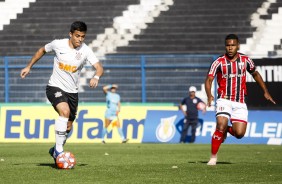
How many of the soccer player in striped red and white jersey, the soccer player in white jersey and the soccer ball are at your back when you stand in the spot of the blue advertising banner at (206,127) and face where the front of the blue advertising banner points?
0

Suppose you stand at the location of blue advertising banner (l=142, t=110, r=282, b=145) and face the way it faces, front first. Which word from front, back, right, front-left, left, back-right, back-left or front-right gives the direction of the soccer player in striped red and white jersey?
front

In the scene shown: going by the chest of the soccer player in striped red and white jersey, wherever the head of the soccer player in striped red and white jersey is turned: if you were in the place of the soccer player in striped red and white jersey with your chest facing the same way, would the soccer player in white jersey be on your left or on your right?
on your right

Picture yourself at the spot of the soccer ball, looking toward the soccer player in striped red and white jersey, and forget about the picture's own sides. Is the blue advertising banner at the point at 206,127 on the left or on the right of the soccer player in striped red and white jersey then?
left

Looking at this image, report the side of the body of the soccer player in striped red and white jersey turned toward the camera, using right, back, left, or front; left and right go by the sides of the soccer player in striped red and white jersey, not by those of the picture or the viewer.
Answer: front

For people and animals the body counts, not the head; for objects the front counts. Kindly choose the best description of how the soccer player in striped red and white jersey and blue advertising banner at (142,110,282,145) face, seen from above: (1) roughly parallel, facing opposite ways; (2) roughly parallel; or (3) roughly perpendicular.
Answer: roughly parallel

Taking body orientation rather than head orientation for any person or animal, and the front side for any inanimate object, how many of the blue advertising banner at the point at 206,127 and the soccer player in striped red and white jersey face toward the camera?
2

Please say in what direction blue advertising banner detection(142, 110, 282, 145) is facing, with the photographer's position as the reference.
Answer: facing the viewer

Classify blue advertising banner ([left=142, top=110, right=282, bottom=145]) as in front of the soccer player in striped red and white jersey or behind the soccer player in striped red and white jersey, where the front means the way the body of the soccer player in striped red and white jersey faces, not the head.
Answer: behind

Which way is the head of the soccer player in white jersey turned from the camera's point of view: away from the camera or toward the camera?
toward the camera
